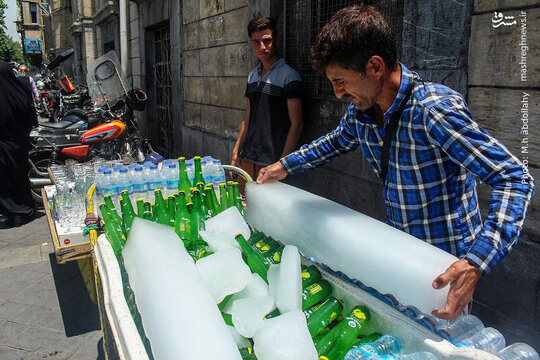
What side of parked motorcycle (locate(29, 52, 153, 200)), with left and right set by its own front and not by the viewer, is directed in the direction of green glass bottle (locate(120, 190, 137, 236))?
right

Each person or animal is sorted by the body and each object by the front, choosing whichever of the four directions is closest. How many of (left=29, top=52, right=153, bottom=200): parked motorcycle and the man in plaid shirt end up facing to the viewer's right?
1

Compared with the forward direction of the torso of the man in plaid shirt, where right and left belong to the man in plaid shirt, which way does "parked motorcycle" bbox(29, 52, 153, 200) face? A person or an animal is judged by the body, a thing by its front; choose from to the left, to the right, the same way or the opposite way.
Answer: the opposite way

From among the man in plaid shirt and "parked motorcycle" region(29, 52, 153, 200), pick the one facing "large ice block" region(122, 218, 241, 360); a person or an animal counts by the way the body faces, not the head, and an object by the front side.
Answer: the man in plaid shirt

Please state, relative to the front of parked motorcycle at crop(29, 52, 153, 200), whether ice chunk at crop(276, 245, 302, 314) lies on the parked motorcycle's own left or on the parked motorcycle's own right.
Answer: on the parked motorcycle's own right

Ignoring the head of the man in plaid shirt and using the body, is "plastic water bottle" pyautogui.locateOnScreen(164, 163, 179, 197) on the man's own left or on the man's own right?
on the man's own right

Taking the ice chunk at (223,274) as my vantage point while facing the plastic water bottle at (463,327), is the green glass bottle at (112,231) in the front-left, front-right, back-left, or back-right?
back-left
